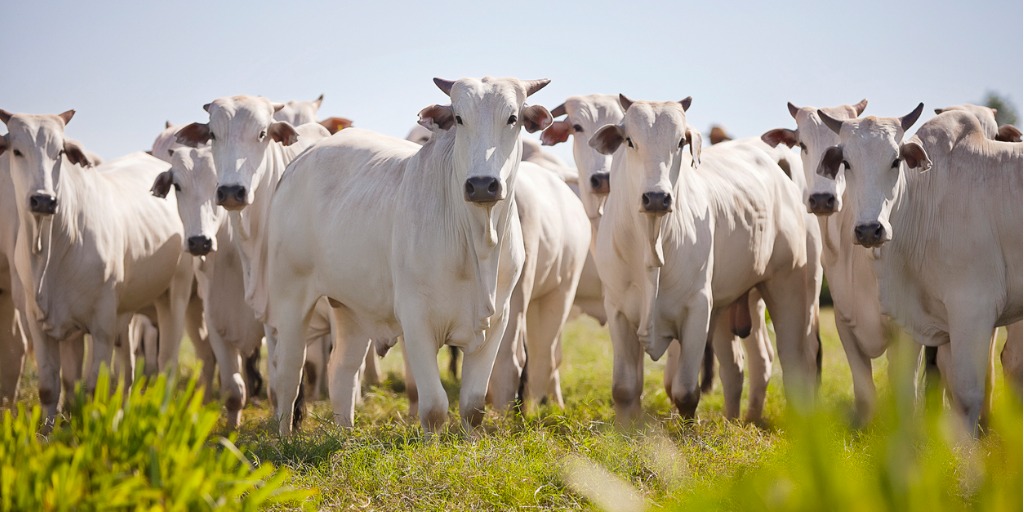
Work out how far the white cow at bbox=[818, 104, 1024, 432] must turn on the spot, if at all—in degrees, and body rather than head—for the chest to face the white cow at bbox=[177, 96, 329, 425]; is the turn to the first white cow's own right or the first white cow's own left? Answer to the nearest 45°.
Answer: approximately 45° to the first white cow's own right

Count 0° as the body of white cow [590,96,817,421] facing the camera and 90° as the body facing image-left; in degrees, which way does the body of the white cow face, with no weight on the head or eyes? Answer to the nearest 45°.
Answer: approximately 45°

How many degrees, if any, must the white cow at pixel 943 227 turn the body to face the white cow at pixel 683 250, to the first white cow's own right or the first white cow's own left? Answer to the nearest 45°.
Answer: approximately 45° to the first white cow's own right

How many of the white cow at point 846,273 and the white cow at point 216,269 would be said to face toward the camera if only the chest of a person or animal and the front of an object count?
2

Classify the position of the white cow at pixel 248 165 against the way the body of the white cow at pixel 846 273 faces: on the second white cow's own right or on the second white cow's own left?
on the second white cow's own right

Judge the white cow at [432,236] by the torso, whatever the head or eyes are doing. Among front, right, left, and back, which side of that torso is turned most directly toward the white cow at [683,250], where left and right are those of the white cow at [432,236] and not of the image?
left
